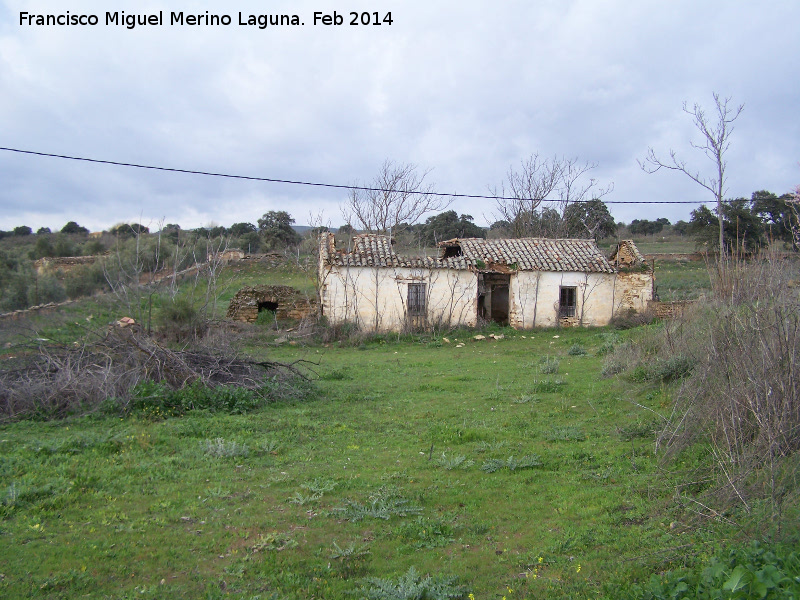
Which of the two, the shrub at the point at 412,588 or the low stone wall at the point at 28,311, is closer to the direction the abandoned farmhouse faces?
the shrub

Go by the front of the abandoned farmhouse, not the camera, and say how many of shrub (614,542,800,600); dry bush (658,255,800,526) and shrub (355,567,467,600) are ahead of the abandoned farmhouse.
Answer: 3

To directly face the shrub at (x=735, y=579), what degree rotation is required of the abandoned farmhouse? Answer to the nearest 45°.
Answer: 0° — it already faces it

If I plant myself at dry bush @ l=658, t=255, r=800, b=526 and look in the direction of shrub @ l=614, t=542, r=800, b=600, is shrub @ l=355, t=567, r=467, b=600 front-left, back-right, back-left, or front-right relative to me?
front-right

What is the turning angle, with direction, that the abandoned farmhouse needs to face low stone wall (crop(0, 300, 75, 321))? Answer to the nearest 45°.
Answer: approximately 90° to its right

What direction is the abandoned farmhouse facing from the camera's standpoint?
toward the camera

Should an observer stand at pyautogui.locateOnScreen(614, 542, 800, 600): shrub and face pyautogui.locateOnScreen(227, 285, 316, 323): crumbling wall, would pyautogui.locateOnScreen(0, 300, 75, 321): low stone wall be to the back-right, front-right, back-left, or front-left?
front-left

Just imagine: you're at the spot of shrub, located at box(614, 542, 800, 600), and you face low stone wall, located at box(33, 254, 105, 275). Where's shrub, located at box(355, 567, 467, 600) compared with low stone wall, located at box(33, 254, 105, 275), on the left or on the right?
left

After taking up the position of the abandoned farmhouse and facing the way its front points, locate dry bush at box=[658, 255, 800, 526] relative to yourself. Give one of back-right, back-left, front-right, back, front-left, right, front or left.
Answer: front

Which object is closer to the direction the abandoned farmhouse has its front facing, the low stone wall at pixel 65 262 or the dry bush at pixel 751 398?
the dry bush

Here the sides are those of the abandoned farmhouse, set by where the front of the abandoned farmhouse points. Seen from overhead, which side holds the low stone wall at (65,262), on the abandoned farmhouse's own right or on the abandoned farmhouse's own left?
on the abandoned farmhouse's own right

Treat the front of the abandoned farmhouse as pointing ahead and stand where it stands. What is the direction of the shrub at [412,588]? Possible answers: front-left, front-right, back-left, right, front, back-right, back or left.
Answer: front

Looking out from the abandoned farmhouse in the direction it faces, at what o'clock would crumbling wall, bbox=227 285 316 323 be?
The crumbling wall is roughly at 3 o'clock from the abandoned farmhouse.

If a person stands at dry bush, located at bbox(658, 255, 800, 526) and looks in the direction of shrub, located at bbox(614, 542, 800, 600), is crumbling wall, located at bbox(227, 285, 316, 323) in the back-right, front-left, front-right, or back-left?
back-right
